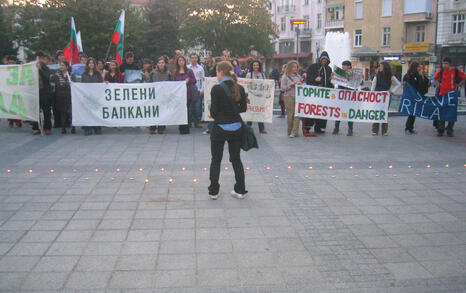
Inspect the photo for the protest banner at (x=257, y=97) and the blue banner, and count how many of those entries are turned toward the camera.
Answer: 2

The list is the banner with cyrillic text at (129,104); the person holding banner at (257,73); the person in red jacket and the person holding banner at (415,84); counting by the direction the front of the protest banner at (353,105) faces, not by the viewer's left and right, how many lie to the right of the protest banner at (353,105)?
2

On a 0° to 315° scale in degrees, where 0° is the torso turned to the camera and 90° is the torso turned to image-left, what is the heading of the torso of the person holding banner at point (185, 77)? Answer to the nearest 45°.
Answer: approximately 0°

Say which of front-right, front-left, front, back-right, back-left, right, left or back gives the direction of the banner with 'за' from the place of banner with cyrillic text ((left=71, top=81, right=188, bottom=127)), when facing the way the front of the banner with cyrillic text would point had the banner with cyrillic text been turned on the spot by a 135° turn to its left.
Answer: back-left

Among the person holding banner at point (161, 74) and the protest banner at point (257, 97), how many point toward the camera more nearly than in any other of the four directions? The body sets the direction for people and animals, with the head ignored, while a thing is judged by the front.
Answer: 2

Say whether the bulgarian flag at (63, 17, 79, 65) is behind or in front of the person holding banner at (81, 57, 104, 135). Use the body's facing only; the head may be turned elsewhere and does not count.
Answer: behind
